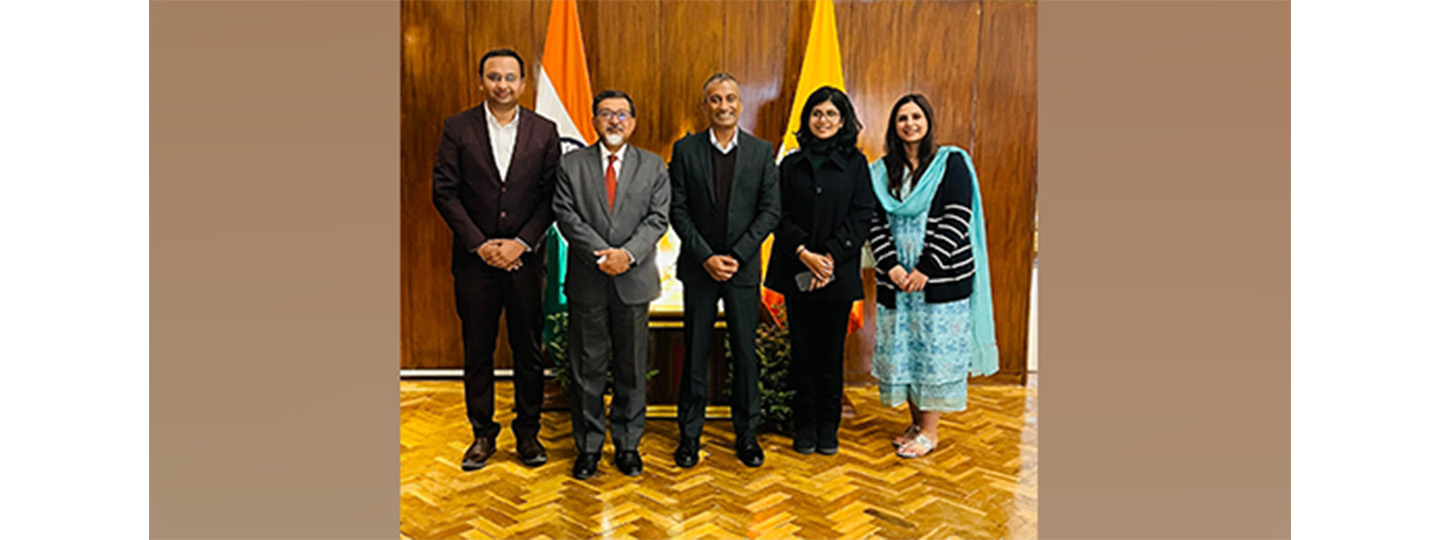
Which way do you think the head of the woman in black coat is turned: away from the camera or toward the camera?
toward the camera

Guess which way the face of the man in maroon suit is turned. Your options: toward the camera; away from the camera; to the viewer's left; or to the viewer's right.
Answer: toward the camera

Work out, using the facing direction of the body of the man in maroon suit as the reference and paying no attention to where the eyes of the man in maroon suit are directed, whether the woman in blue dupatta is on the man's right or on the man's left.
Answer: on the man's left

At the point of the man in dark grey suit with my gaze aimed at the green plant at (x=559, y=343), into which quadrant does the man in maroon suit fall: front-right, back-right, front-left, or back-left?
front-left

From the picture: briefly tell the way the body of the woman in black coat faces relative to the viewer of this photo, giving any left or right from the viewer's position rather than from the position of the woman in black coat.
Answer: facing the viewer

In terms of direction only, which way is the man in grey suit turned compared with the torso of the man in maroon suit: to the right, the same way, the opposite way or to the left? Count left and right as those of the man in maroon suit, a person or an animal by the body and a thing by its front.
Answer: the same way

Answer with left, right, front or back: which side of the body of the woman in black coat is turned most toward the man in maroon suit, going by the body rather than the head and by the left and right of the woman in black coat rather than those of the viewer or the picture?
right

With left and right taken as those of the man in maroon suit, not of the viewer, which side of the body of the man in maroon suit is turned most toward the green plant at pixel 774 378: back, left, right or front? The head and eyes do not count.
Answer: left

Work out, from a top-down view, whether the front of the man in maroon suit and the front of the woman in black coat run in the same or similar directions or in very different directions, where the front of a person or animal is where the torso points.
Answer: same or similar directions

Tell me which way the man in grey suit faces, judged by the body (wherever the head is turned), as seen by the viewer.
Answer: toward the camera

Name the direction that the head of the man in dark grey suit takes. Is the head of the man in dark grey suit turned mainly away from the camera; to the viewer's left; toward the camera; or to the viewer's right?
toward the camera

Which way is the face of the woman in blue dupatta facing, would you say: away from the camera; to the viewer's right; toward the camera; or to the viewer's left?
toward the camera

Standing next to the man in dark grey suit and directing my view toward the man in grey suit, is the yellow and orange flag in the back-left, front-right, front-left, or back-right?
back-right

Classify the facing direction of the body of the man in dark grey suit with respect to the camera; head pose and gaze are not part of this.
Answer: toward the camera

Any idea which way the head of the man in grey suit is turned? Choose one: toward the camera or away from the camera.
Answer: toward the camera

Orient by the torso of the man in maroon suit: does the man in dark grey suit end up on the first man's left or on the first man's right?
on the first man's left
